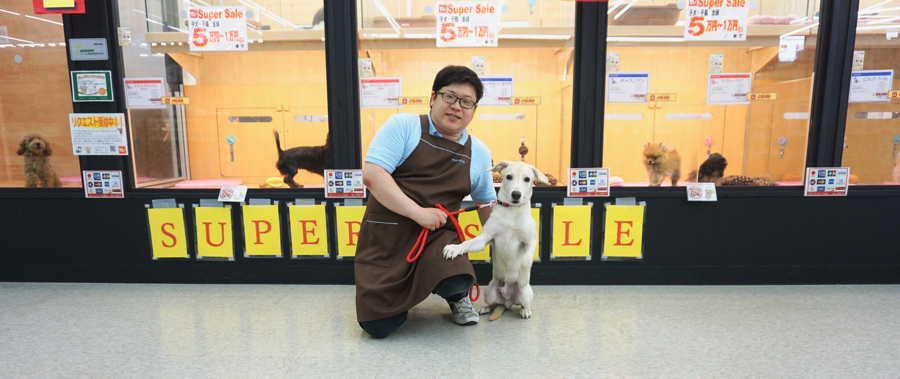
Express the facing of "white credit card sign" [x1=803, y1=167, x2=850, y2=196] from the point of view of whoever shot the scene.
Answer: facing the viewer

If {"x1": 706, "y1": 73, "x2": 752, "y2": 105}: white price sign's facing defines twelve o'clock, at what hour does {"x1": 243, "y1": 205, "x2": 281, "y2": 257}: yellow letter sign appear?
The yellow letter sign is roughly at 2 o'clock from the white price sign.

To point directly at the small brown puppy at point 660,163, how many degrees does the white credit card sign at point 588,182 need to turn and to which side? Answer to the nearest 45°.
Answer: approximately 135° to its left

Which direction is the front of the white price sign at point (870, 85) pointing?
toward the camera

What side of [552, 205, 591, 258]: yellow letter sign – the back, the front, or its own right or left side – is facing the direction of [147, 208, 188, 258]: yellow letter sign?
right

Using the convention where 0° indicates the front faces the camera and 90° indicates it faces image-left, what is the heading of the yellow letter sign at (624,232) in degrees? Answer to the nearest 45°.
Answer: approximately 0°

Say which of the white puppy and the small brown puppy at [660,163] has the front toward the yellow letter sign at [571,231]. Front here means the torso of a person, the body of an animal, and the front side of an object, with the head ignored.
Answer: the small brown puppy

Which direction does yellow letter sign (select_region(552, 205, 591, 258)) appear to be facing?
toward the camera

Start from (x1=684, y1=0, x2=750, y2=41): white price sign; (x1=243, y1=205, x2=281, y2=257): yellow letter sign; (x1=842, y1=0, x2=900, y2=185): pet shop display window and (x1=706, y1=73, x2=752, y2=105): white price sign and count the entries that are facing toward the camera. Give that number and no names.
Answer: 4

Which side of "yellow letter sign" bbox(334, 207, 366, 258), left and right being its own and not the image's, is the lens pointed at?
front
